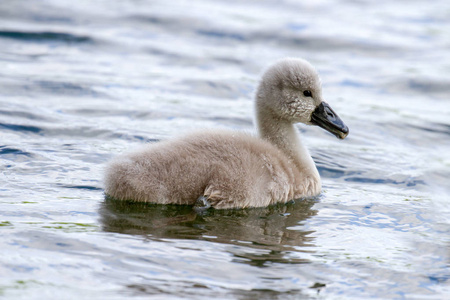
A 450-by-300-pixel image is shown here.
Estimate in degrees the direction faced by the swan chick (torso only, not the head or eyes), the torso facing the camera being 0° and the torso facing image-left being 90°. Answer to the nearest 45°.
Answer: approximately 270°
